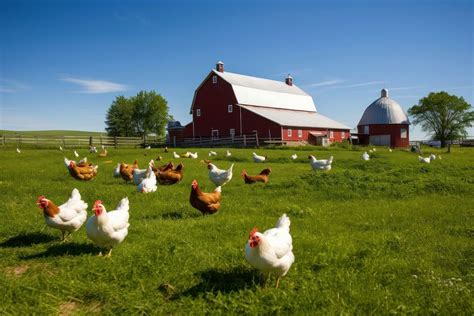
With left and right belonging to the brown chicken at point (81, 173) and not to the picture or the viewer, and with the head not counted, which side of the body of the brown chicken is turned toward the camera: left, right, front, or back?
left

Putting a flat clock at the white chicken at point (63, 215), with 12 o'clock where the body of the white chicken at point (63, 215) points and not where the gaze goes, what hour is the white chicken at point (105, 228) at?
the white chicken at point (105, 228) is roughly at 8 o'clock from the white chicken at point (63, 215).

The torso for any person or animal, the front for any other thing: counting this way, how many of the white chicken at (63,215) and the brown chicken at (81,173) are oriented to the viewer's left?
2

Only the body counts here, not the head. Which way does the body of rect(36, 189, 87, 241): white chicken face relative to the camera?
to the viewer's left

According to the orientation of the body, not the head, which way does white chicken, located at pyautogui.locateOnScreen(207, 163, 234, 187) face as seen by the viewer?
to the viewer's left

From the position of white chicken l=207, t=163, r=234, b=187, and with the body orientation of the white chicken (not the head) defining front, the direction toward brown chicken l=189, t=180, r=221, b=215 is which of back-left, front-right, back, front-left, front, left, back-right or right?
left

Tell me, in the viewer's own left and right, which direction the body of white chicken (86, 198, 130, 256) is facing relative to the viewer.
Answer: facing the viewer and to the left of the viewer

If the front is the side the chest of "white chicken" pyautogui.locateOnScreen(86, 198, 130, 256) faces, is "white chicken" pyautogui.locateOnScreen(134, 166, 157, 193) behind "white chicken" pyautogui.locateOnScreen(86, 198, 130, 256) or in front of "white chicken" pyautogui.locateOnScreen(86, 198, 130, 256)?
behind

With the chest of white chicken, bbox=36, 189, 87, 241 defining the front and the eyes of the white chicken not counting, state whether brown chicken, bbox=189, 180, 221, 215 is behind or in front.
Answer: behind

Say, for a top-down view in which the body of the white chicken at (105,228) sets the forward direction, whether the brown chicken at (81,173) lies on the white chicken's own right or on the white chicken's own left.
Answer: on the white chicken's own right
